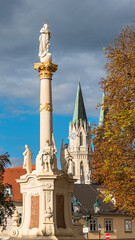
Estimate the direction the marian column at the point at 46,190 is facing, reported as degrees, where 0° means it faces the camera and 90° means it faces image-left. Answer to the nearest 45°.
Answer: approximately 45°

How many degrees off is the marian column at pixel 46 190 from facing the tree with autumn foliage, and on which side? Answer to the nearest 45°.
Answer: approximately 90° to its left
